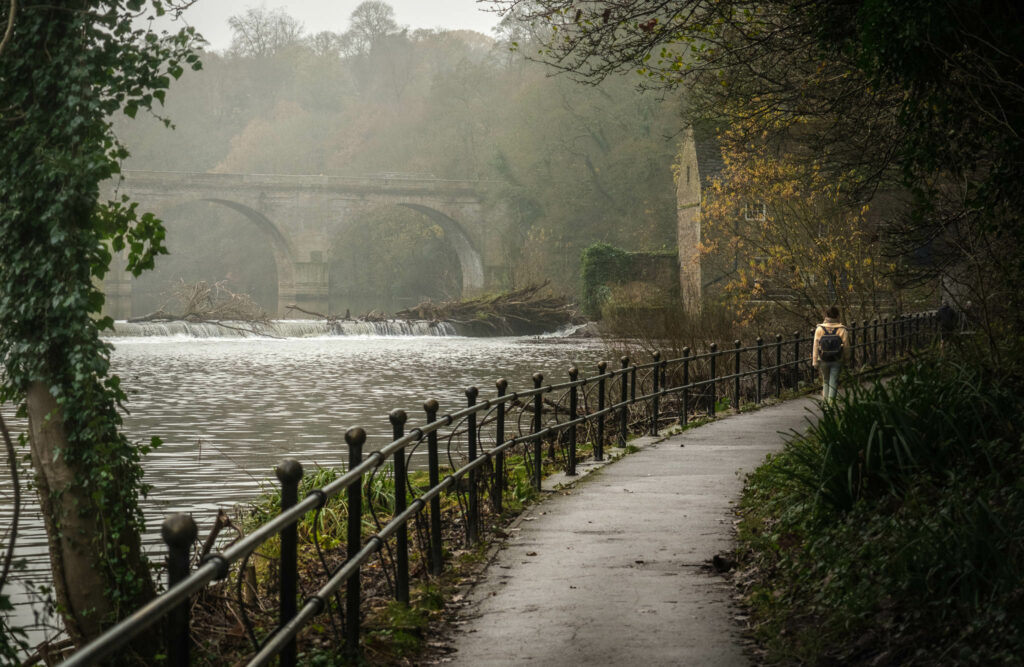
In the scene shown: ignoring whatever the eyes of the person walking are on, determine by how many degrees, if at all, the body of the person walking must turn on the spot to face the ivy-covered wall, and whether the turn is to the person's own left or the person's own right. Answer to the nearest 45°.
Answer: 0° — they already face it

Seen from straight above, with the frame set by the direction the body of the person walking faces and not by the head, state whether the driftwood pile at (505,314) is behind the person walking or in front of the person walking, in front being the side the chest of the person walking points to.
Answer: in front

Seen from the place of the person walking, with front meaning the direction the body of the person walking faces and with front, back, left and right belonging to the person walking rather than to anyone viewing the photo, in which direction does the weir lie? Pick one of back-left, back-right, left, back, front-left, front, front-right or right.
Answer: front-left

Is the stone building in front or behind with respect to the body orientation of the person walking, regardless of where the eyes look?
in front

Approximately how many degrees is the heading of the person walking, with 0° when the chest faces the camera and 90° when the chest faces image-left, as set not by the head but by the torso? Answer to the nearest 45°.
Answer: approximately 180°
